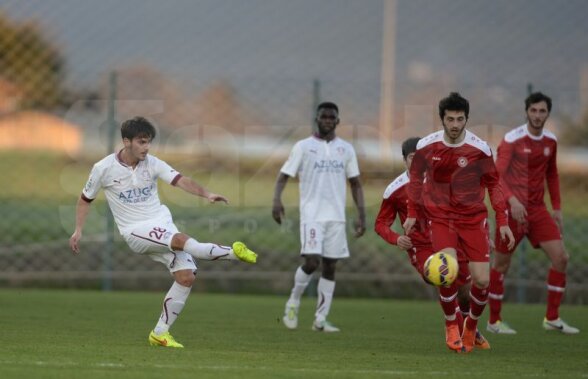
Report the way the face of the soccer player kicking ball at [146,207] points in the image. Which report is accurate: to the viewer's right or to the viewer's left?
to the viewer's right

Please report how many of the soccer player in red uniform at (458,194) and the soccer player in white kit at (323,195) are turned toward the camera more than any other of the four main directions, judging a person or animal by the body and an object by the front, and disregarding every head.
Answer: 2

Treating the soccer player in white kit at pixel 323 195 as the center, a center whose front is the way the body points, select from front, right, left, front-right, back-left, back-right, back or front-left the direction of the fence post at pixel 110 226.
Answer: back-right

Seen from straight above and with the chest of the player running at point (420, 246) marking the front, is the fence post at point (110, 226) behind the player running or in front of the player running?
behind

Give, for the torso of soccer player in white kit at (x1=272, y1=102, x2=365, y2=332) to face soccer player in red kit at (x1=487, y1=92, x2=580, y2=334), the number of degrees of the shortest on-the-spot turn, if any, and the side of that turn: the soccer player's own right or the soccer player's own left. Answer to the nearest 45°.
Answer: approximately 90° to the soccer player's own left

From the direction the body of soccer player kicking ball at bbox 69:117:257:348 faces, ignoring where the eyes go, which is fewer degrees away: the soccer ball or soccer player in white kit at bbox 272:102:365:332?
the soccer ball

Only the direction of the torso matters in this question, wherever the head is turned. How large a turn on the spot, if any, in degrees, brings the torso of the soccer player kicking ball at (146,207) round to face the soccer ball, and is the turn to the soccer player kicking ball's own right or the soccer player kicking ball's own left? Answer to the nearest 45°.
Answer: approximately 45° to the soccer player kicking ball's own left

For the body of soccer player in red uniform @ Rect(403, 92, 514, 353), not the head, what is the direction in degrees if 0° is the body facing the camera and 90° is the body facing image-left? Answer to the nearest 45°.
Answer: approximately 0°
